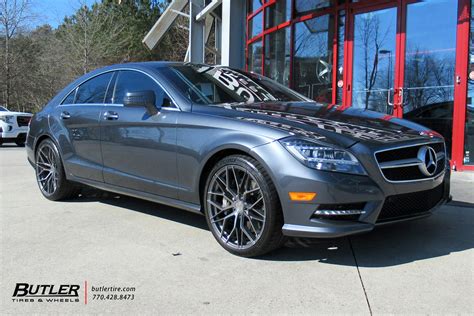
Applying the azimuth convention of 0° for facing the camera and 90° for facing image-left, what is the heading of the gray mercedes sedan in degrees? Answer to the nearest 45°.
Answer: approximately 315°

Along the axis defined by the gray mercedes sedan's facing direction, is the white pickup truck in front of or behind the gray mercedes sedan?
behind
